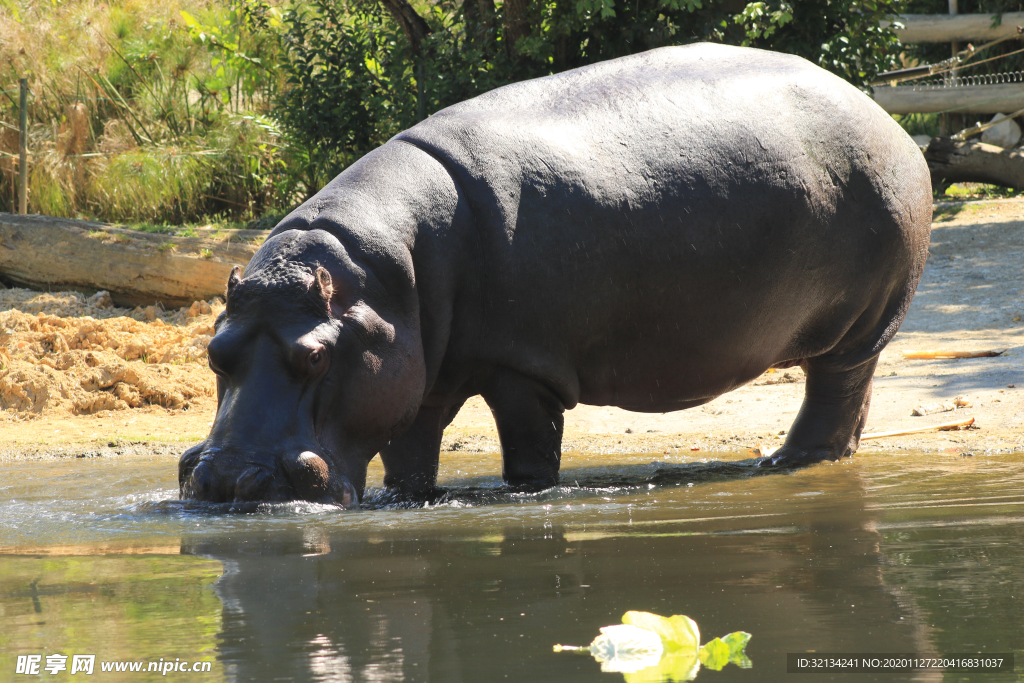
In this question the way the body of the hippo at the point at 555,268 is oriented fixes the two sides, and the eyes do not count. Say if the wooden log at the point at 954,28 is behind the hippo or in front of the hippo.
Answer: behind

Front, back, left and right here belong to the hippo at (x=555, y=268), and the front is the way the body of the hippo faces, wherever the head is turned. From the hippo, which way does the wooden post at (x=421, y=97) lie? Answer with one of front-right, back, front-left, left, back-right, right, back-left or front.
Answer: back-right

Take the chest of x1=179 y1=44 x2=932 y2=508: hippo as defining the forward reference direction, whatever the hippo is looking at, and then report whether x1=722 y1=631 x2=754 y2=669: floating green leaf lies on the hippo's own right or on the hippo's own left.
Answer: on the hippo's own left

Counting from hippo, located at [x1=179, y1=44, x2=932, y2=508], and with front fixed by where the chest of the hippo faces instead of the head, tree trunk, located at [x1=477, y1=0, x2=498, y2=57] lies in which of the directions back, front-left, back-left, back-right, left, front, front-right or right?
back-right

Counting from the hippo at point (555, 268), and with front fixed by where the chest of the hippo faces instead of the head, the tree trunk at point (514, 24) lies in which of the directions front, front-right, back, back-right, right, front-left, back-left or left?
back-right

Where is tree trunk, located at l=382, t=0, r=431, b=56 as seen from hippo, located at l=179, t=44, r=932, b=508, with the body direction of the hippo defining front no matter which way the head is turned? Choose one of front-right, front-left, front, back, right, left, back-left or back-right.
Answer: back-right

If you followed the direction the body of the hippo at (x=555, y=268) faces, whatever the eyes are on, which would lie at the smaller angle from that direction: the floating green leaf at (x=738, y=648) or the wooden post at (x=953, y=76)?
the floating green leaf

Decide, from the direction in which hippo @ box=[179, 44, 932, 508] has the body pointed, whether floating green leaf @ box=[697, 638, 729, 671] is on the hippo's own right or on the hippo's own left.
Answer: on the hippo's own left
